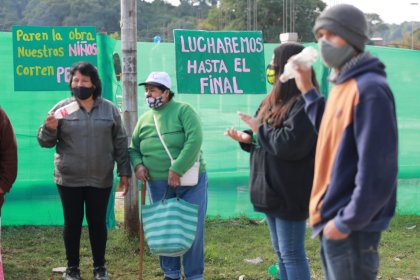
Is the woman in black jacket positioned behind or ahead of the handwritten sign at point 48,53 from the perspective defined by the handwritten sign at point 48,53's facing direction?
ahead

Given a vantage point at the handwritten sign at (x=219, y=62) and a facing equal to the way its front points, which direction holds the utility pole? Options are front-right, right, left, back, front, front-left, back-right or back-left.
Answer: front-right

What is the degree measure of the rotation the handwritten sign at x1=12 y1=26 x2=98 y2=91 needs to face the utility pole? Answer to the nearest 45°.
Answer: approximately 45° to its left

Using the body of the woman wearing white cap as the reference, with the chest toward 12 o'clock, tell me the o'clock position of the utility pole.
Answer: The utility pole is roughly at 4 o'clock from the woman wearing white cap.

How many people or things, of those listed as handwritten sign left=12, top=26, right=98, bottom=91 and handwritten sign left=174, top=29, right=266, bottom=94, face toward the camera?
2

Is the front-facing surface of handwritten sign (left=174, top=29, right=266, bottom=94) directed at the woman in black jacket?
yes

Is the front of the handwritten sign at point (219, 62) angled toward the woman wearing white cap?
yes

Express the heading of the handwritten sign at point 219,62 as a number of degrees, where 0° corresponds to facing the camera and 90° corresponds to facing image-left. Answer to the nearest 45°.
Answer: approximately 0°

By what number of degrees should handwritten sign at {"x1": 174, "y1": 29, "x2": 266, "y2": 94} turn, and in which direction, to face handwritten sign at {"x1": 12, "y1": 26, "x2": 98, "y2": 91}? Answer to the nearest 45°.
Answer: approximately 90° to its right

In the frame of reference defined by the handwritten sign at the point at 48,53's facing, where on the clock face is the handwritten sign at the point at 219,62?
the handwritten sign at the point at 219,62 is roughly at 9 o'clock from the handwritten sign at the point at 48,53.
